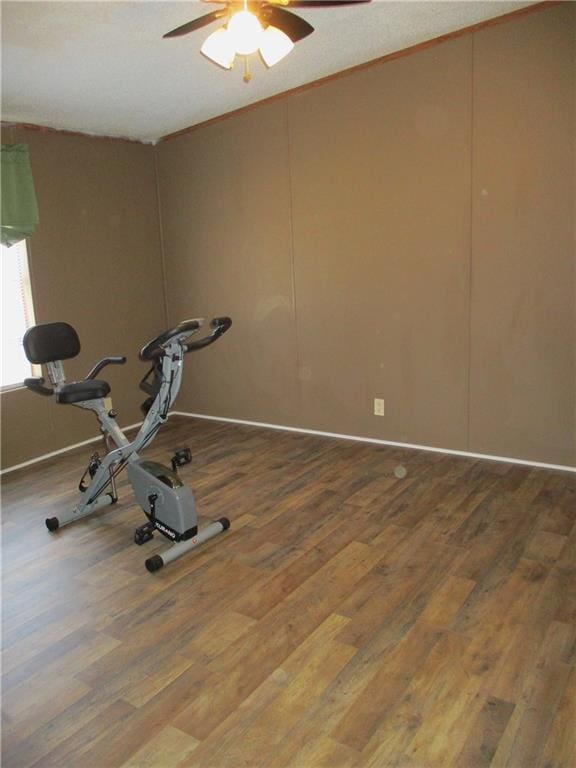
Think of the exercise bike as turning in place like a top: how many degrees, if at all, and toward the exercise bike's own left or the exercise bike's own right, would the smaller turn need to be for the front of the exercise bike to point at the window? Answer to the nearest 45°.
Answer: approximately 180°

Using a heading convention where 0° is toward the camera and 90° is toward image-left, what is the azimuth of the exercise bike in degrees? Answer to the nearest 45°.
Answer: approximately 315°

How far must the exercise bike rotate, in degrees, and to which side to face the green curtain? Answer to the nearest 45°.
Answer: approximately 180°
